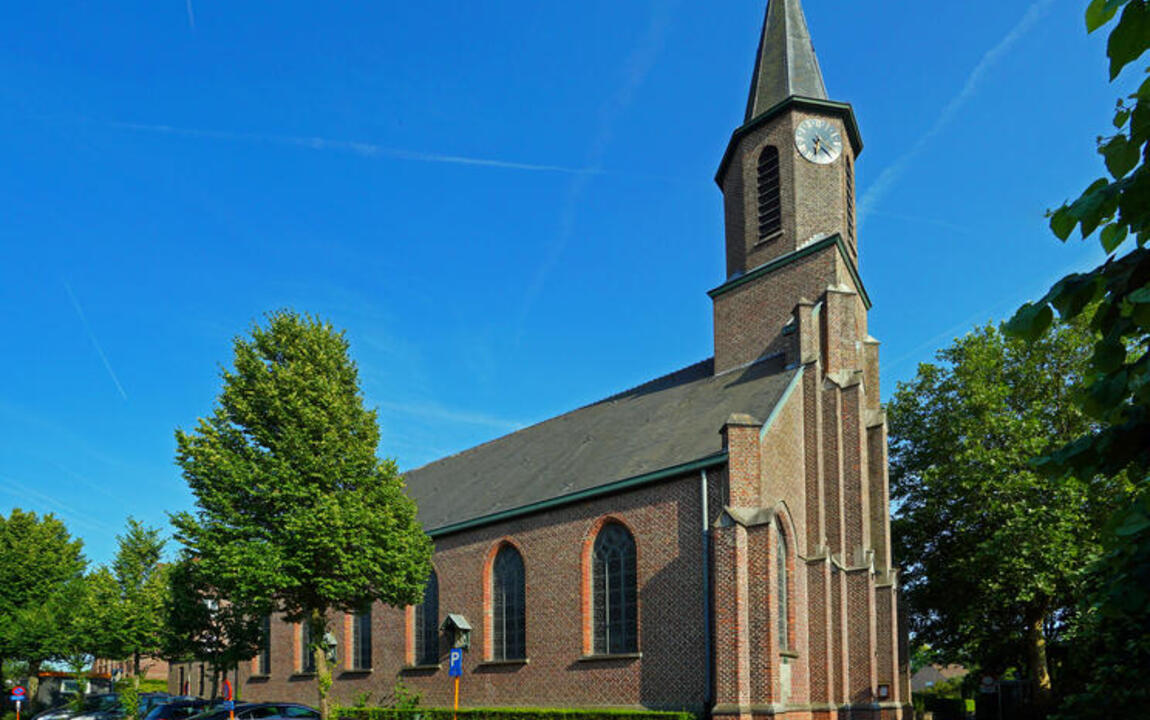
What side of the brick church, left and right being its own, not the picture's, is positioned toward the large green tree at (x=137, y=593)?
back

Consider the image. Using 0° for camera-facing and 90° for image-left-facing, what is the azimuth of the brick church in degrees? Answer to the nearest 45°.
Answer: approximately 315°
